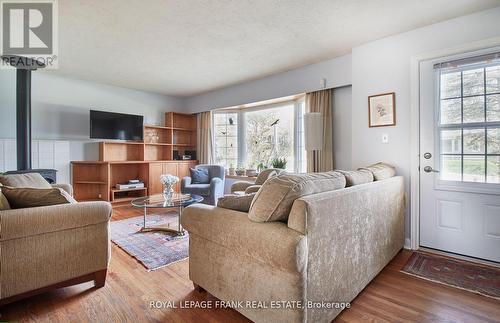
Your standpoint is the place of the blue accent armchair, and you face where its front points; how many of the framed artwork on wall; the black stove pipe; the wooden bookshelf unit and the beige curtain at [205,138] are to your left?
1

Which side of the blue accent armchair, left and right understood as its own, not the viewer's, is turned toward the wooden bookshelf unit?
right

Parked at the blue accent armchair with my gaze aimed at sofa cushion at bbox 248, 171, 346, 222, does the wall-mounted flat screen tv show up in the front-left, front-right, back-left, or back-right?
back-right

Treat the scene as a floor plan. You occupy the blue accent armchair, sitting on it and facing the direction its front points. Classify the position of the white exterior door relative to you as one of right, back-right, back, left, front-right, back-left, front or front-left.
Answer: left

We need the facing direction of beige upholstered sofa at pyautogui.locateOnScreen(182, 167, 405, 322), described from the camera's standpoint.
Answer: facing away from the viewer and to the left of the viewer

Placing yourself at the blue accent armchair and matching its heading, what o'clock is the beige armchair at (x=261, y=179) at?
The beige armchair is roughly at 9 o'clock from the blue accent armchair.

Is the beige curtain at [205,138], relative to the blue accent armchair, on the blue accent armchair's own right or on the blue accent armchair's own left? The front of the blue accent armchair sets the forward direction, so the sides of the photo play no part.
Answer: on the blue accent armchair's own right

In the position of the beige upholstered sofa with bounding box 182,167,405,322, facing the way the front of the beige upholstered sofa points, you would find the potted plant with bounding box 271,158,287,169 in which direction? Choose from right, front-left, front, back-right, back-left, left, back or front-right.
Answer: front-right

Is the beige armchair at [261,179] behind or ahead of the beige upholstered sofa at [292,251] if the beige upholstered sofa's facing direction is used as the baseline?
ahead

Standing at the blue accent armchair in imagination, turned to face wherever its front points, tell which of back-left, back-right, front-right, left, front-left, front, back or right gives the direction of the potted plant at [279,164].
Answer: back-left

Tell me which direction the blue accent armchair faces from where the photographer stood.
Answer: facing the viewer and to the left of the viewer

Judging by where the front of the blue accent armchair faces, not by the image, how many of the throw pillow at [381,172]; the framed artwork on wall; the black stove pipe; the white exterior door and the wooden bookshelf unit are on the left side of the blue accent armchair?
3

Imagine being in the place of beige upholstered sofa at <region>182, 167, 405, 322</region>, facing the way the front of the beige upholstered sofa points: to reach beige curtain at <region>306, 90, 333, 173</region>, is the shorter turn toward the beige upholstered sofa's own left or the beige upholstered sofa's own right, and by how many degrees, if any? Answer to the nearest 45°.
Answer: approximately 45° to the beige upholstered sofa's own right

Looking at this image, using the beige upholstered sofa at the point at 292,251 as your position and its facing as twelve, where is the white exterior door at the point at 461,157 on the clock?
The white exterior door is roughly at 3 o'clock from the beige upholstered sofa.

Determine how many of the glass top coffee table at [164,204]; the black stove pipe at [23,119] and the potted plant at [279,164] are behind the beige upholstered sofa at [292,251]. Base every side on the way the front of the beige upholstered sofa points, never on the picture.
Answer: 0

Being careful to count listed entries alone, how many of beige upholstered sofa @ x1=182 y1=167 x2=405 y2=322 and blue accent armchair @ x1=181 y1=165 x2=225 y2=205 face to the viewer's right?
0

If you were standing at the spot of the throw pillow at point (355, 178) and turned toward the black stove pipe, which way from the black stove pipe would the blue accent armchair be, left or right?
right
